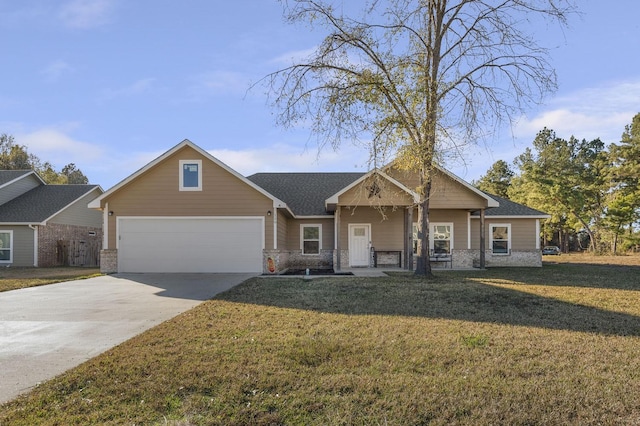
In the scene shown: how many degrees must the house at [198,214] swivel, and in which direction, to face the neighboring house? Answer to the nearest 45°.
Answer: approximately 135° to its right

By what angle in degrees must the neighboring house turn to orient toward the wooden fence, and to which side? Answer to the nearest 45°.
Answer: approximately 90° to its left

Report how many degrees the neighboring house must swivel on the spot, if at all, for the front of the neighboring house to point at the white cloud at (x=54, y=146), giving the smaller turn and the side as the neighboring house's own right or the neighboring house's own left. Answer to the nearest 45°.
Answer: approximately 180°

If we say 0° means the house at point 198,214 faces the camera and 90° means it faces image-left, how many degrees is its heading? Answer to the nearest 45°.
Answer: approximately 0°

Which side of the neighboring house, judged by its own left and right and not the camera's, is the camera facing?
front

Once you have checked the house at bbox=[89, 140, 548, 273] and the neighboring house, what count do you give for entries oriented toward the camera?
2
